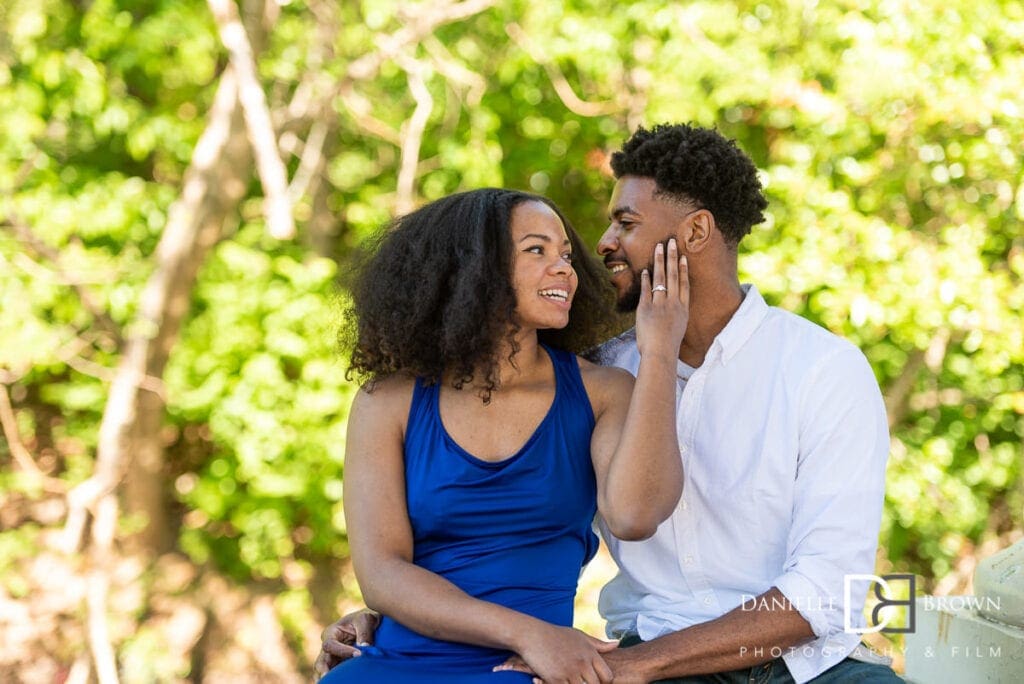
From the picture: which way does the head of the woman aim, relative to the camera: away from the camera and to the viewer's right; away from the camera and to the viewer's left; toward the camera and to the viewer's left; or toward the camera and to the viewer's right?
toward the camera and to the viewer's right

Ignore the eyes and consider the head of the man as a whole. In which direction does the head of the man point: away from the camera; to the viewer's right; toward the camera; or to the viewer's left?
to the viewer's left

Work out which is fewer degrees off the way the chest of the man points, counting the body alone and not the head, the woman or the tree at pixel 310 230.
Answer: the woman

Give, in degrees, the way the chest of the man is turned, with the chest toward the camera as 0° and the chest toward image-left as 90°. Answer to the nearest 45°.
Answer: approximately 45°

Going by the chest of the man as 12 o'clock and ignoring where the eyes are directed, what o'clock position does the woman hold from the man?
The woman is roughly at 1 o'clock from the man.

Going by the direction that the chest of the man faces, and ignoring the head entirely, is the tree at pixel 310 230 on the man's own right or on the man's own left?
on the man's own right
